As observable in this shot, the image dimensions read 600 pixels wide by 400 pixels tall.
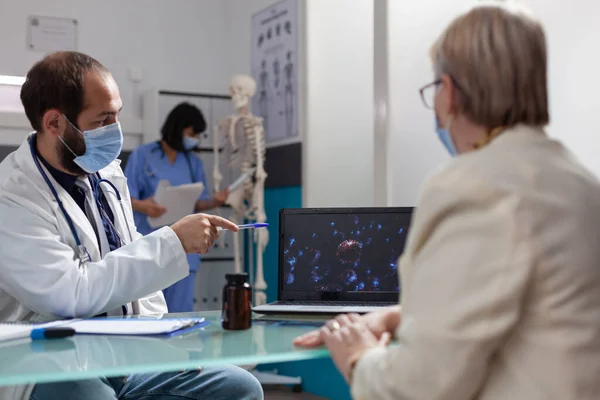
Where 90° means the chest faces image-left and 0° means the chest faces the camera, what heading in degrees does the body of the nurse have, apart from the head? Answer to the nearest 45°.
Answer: approximately 315°

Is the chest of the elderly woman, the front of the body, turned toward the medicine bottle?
yes

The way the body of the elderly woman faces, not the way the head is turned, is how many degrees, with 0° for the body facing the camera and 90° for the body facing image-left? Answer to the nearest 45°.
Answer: approximately 135°

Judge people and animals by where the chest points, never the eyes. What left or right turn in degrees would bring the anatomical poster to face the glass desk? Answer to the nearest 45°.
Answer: approximately 45° to its left

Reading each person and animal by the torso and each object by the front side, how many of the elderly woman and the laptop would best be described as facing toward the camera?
1

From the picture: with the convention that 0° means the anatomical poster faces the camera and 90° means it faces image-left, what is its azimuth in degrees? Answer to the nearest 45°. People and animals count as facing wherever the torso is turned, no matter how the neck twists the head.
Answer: approximately 45°

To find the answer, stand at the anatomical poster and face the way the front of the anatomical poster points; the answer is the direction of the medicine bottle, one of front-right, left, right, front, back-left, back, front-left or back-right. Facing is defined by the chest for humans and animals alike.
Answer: front-left

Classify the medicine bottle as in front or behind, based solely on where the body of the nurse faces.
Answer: in front

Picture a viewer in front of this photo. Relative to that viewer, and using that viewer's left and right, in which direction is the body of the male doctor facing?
facing the viewer and to the right of the viewer

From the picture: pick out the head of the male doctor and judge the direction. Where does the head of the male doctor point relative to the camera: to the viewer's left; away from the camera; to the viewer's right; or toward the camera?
to the viewer's right

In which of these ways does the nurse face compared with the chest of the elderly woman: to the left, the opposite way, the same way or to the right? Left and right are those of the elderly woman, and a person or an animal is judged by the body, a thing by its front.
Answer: the opposite way

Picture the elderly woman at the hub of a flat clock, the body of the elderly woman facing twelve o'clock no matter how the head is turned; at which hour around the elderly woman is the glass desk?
The glass desk is roughly at 11 o'clock from the elderly woman.
